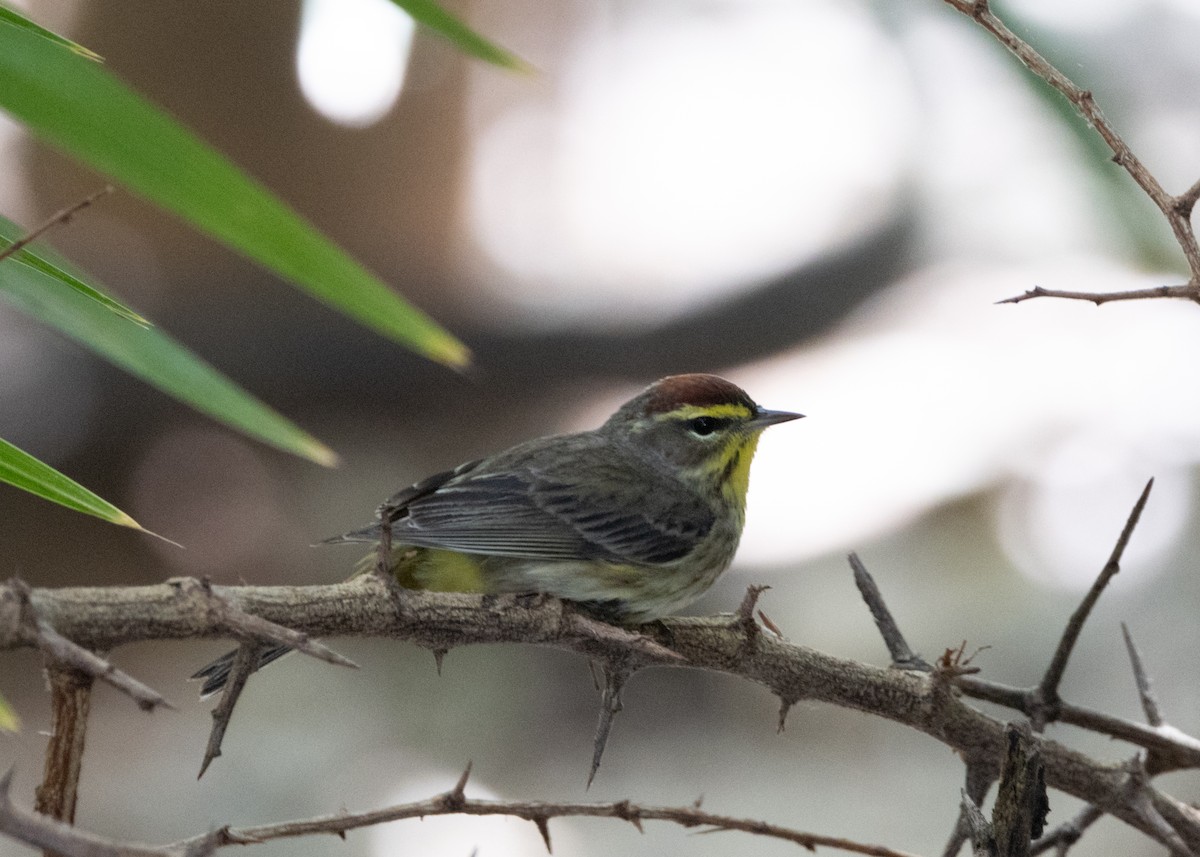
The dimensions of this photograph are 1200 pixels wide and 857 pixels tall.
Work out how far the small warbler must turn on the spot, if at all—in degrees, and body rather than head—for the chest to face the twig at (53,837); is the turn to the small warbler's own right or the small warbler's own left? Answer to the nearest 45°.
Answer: approximately 180°

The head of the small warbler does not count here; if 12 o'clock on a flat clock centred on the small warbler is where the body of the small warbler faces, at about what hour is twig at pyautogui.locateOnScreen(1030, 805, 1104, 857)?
The twig is roughly at 12 o'clock from the small warbler.

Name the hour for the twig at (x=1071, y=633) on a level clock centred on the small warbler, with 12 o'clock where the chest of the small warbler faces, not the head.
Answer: The twig is roughly at 12 o'clock from the small warbler.

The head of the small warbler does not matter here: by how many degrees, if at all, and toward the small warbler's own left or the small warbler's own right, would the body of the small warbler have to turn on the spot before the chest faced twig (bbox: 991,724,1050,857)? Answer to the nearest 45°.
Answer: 0° — it already faces it

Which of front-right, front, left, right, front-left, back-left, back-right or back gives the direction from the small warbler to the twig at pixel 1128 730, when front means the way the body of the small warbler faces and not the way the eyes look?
front-right

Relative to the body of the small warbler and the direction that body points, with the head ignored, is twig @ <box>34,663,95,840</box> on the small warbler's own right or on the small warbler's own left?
on the small warbler's own right

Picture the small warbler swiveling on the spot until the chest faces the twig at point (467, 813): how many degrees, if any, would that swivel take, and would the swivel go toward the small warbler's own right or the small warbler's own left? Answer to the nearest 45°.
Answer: approximately 90° to the small warbler's own right

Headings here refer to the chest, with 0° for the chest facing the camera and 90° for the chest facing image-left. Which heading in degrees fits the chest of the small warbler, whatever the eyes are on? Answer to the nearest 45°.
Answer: approximately 270°
